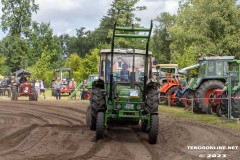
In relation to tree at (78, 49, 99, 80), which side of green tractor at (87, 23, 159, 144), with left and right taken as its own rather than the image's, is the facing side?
back

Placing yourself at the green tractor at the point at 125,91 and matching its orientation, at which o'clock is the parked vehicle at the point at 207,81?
The parked vehicle is roughly at 7 o'clock from the green tractor.

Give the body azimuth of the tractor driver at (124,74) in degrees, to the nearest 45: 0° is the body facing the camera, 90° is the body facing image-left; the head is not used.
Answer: approximately 0°

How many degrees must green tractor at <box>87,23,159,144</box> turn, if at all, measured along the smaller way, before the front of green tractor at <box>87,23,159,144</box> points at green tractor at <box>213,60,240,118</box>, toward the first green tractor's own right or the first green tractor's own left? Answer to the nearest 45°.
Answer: approximately 135° to the first green tractor's own left

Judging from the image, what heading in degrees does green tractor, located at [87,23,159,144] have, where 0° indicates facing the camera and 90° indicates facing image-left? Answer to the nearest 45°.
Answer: approximately 0°

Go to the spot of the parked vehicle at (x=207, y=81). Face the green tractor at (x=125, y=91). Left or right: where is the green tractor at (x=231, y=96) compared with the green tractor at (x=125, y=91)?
left
